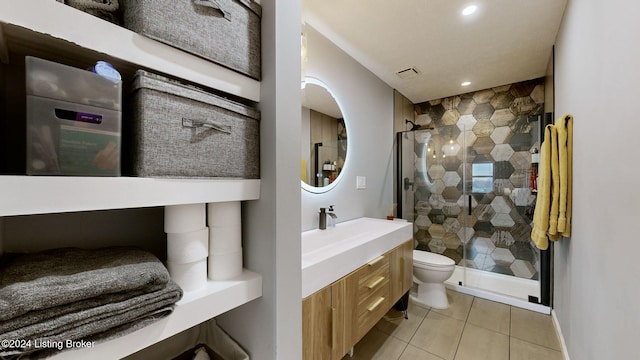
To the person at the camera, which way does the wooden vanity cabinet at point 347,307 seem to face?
facing the viewer and to the right of the viewer

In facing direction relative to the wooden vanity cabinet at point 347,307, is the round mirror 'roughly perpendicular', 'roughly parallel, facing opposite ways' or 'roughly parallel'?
roughly parallel

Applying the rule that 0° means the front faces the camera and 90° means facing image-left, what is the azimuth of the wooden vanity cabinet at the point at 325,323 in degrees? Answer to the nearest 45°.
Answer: approximately 315°

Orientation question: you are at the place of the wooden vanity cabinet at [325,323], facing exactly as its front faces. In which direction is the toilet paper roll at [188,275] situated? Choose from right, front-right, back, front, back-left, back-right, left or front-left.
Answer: right

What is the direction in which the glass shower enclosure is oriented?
toward the camera

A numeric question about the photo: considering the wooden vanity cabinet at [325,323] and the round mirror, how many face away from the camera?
0

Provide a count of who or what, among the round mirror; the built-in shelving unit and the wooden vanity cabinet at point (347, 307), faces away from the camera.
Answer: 0

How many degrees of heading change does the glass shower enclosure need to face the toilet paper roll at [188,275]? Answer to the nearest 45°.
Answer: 0° — it already faces it
